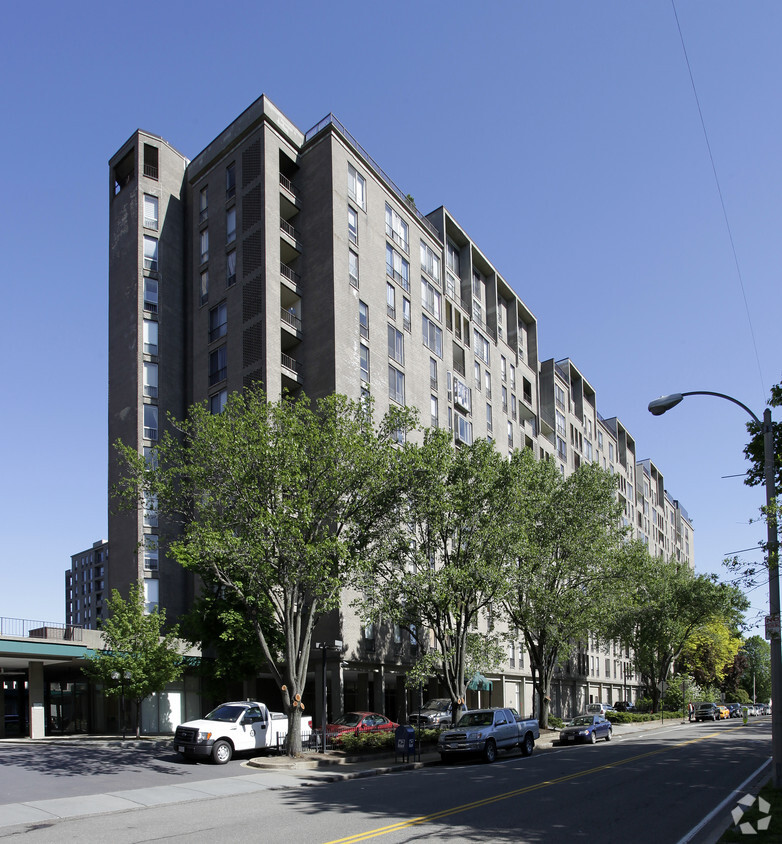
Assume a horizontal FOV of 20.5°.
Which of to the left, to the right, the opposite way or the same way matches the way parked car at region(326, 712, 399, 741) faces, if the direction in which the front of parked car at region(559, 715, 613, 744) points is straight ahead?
the same way

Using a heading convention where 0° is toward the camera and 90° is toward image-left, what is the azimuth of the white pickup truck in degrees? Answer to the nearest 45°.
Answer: approximately 45°

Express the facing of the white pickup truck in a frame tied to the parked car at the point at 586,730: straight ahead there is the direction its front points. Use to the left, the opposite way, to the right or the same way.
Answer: the same way

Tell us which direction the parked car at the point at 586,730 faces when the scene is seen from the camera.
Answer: facing the viewer and to the left of the viewer

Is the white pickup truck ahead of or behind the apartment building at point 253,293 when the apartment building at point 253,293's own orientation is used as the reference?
ahead

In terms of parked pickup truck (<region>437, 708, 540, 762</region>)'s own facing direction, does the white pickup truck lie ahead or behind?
ahead
